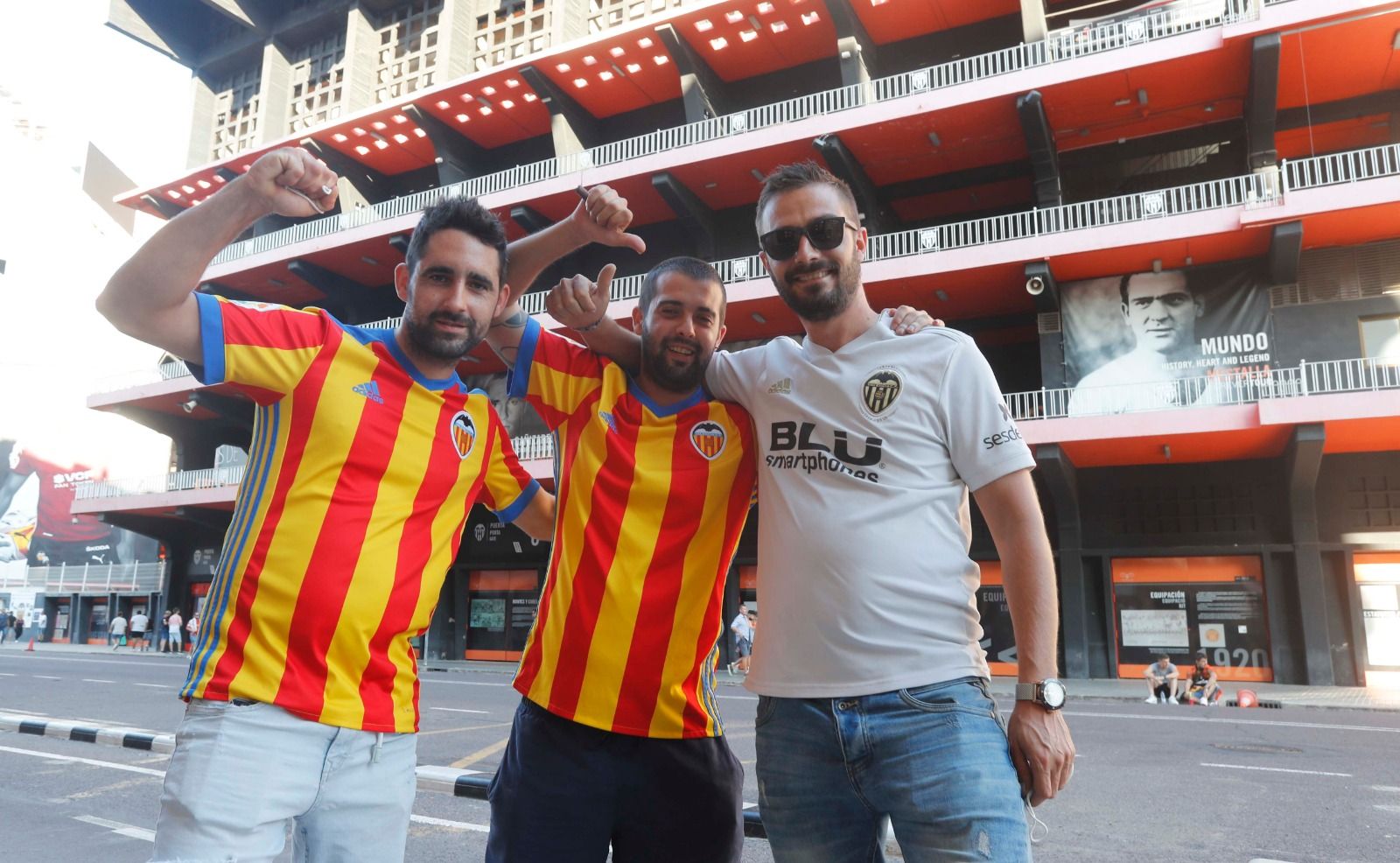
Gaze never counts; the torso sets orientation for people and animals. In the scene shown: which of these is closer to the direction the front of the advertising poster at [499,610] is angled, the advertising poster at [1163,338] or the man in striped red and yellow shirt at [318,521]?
the man in striped red and yellow shirt

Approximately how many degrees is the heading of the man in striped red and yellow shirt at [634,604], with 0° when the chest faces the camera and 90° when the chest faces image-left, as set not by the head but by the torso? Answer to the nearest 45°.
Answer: approximately 0°

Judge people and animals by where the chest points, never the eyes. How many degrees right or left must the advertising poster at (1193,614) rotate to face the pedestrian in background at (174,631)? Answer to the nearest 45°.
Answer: approximately 90° to its right

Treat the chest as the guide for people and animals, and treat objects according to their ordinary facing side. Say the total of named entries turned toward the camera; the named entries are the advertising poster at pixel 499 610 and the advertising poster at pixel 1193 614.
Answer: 2

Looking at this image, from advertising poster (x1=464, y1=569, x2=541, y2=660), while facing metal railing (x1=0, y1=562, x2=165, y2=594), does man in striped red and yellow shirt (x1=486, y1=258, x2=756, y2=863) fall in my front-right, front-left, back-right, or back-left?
back-left
